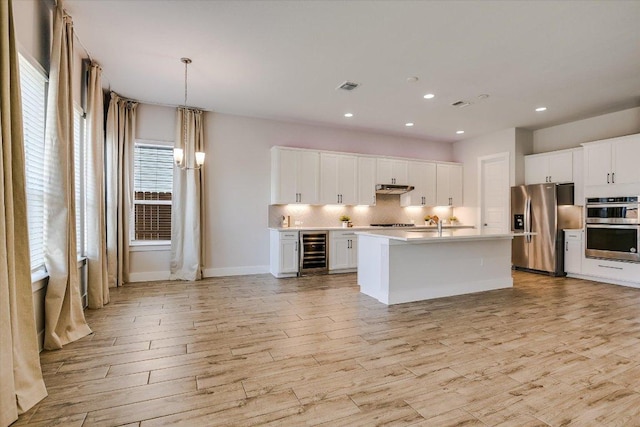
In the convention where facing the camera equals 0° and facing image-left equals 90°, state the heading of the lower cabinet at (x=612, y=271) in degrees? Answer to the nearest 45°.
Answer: approximately 45°

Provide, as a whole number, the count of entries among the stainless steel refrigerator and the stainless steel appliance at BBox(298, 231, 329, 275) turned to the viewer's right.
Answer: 0

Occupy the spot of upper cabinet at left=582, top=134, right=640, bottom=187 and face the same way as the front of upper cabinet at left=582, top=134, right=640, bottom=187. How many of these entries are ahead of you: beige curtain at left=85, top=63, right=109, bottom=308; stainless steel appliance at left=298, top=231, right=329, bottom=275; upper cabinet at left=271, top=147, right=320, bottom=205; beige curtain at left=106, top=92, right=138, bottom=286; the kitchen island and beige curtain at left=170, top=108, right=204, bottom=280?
6

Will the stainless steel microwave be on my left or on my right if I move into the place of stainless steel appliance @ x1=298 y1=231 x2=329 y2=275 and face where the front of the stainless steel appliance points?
on my left

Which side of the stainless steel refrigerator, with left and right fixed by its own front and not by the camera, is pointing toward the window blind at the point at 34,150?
front

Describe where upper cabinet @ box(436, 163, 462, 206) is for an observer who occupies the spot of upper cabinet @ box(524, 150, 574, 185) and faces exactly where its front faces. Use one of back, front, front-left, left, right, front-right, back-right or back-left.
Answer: front-right

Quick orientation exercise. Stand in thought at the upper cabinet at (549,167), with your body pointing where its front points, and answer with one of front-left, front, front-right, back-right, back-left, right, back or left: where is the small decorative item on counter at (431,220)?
front-right

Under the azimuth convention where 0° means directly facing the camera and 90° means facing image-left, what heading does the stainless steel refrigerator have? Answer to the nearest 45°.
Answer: approximately 45°

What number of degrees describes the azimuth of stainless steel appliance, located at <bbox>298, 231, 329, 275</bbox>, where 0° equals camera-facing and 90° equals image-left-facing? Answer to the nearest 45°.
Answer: approximately 0°

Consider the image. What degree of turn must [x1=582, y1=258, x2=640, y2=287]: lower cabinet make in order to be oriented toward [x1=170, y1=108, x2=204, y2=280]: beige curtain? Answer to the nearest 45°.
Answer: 0° — it already faces it

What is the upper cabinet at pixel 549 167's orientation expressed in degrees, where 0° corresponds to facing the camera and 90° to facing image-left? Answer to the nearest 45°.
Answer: approximately 45°
